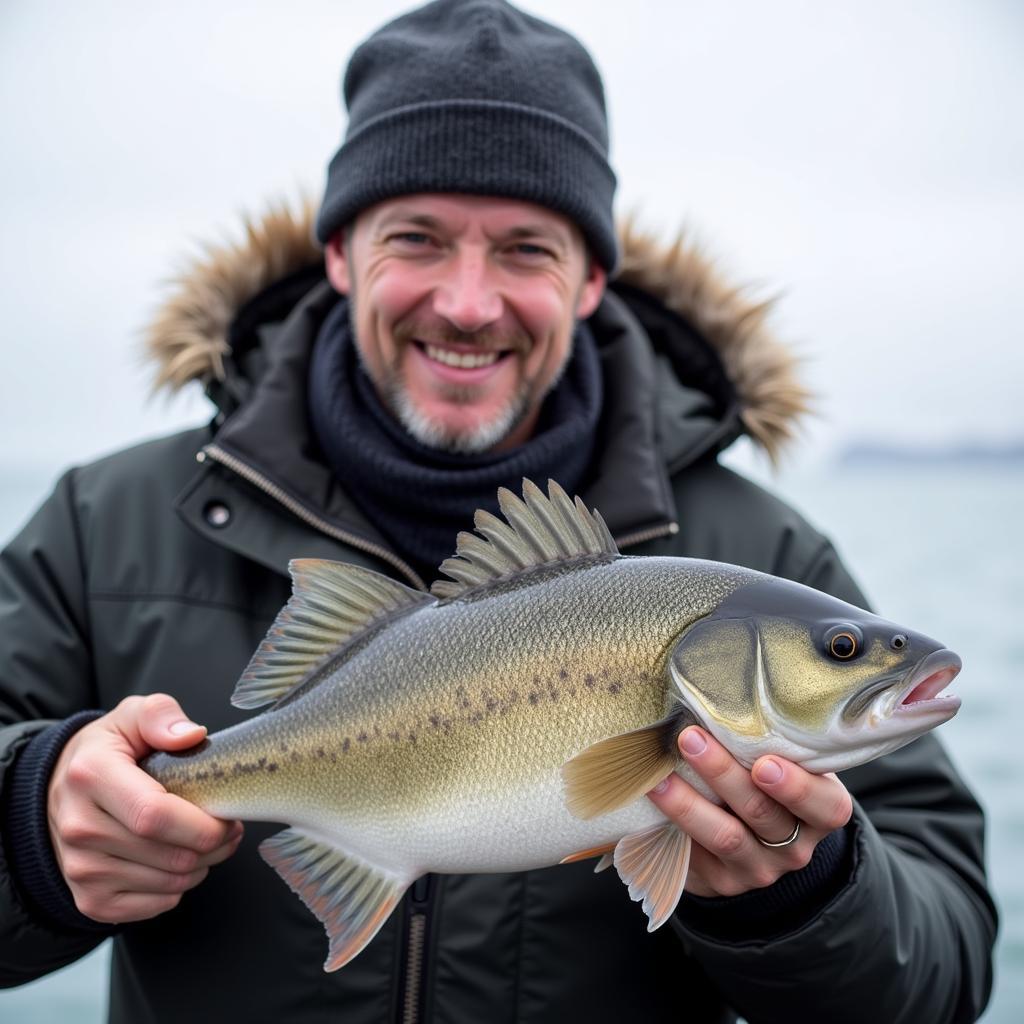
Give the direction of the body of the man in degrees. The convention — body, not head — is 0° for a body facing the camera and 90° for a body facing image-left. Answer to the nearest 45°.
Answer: approximately 0°

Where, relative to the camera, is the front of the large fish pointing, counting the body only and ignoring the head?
to the viewer's right
